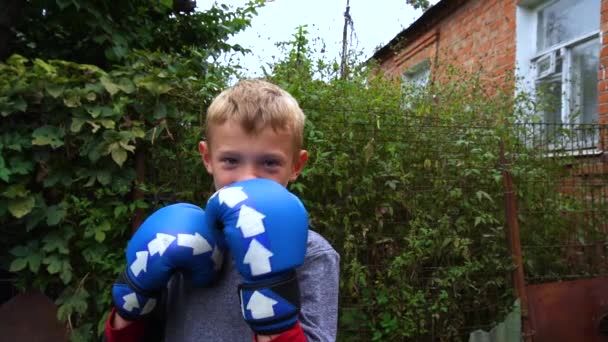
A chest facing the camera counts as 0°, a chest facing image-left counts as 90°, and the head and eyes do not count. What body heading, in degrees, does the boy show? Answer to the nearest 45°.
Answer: approximately 0°
